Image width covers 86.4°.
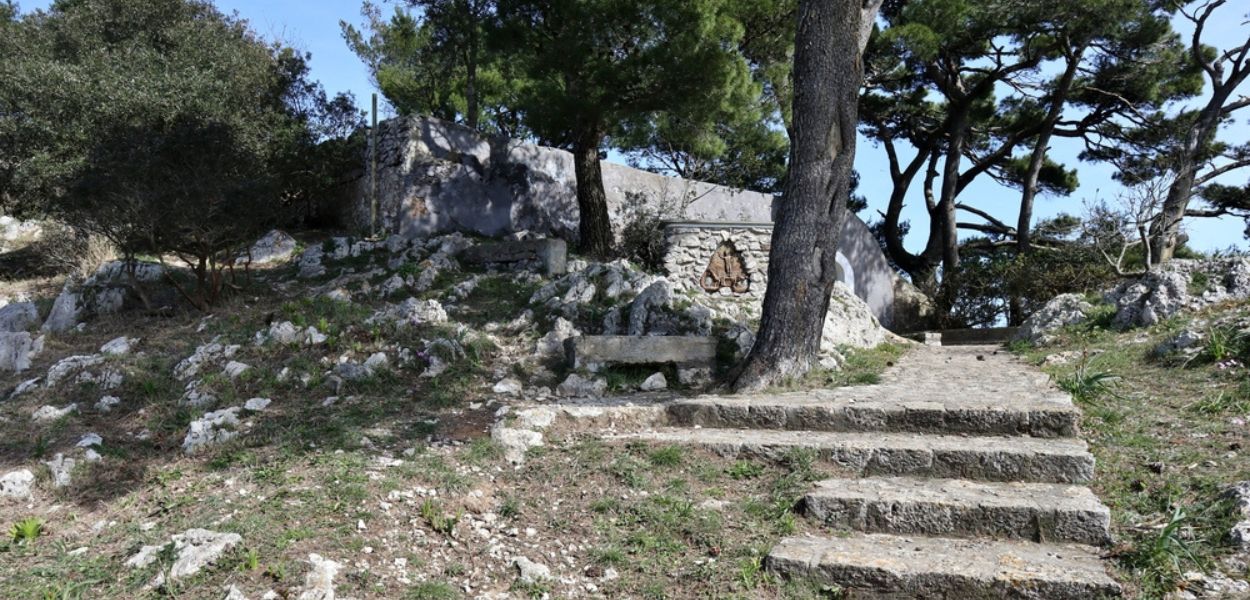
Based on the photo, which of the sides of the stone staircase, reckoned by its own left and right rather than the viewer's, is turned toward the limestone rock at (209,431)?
right

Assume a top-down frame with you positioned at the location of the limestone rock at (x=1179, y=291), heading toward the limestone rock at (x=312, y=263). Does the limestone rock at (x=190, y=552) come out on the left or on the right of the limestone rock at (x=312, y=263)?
left

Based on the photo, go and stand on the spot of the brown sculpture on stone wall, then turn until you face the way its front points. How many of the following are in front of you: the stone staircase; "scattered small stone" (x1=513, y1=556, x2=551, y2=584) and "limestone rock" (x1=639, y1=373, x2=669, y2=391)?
3

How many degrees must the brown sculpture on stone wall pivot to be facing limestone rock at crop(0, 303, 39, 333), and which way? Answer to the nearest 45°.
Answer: approximately 90° to its right

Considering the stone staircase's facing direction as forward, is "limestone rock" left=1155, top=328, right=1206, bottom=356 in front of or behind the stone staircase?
behind

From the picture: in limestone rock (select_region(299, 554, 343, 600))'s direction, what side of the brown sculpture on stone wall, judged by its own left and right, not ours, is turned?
front

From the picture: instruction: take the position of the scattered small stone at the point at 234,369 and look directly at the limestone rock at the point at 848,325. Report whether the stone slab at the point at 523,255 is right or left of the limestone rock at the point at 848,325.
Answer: left

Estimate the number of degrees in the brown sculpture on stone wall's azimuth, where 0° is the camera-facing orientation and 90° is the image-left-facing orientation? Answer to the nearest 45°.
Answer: approximately 0°

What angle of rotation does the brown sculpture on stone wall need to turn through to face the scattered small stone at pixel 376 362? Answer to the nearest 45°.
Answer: approximately 45° to its right

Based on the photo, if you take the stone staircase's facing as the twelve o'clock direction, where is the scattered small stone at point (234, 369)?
The scattered small stone is roughly at 3 o'clock from the stone staircase.

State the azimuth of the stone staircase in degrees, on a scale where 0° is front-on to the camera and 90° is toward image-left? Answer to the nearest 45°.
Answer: approximately 0°

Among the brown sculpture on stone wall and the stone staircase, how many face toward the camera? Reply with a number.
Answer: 2
